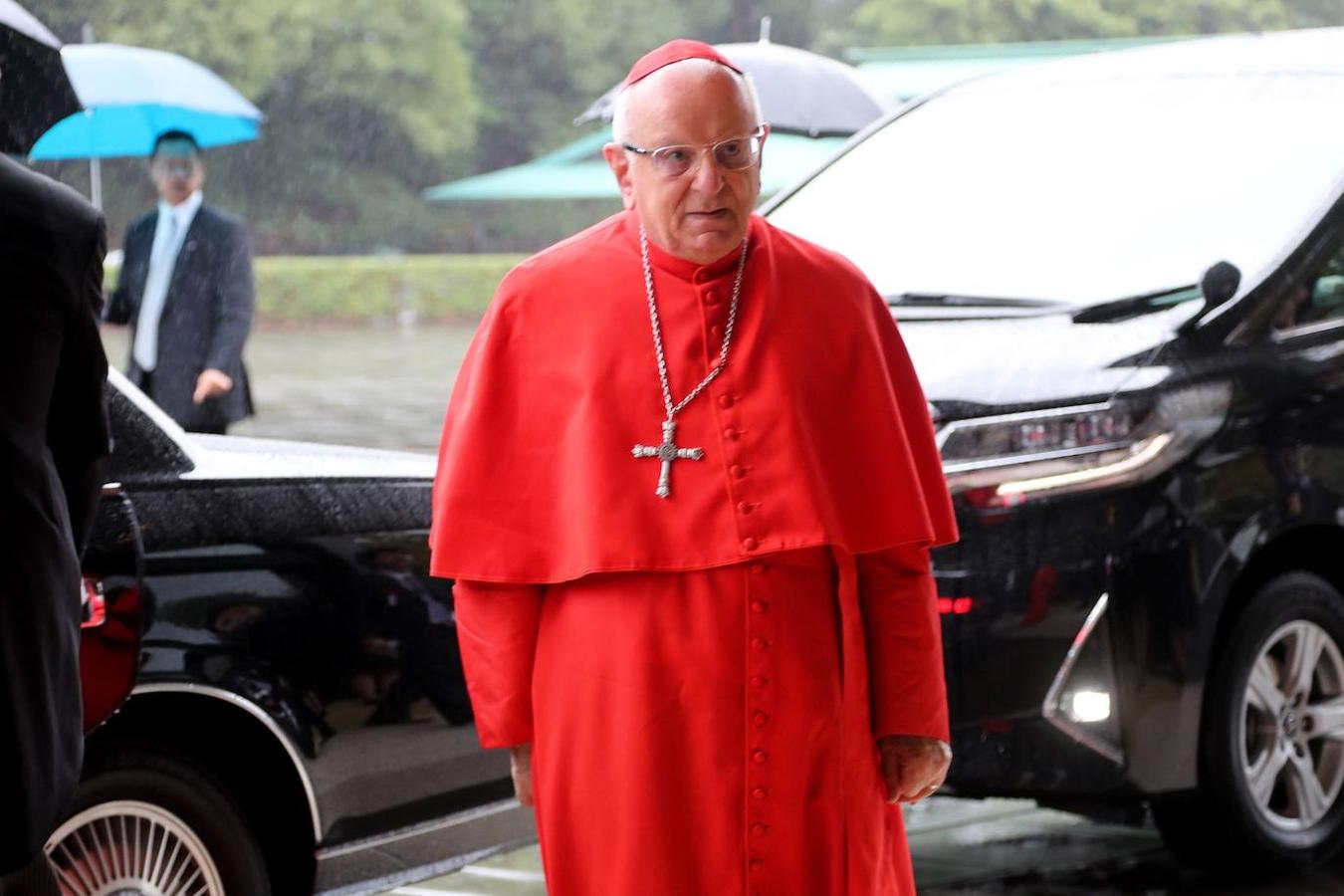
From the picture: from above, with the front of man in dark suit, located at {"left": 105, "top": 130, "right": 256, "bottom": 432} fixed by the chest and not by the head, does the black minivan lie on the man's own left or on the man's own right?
on the man's own left

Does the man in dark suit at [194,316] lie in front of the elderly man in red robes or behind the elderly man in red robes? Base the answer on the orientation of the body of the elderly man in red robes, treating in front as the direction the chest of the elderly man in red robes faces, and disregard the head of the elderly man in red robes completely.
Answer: behind

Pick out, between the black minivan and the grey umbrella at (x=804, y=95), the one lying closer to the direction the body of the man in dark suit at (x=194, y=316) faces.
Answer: the black minivan

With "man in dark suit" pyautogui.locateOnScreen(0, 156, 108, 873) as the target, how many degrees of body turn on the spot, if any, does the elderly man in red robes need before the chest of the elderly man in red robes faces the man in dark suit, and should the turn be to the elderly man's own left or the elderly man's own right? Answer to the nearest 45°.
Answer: approximately 45° to the elderly man's own right
